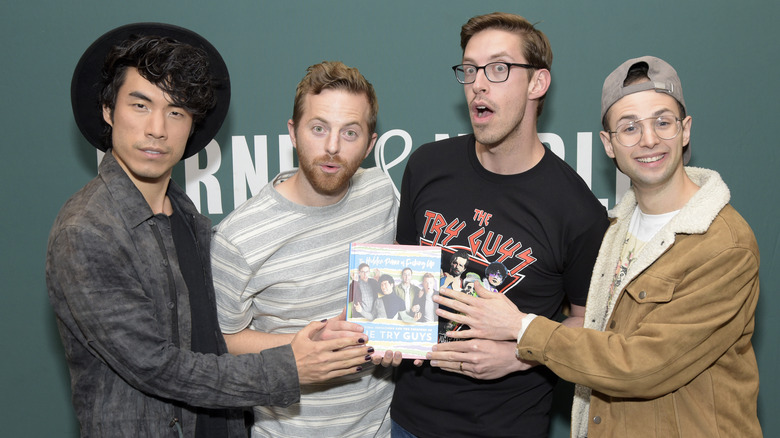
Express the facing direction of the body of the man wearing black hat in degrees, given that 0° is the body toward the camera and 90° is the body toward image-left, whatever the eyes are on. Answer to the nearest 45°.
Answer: approximately 315°
